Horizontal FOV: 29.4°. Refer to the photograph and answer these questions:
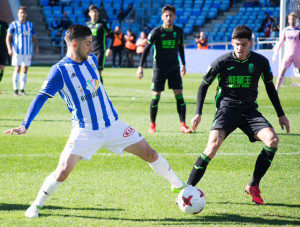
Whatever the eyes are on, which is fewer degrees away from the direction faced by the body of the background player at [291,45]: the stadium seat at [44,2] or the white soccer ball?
the white soccer ball

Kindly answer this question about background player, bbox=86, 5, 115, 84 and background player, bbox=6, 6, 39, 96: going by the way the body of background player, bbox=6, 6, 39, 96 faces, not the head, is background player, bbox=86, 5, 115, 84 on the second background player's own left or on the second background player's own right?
on the second background player's own left

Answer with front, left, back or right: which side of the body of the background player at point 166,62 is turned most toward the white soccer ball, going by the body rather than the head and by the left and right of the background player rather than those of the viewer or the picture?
front

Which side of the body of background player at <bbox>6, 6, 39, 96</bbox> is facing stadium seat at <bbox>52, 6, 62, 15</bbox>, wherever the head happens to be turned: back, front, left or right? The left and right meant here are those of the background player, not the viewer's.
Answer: back

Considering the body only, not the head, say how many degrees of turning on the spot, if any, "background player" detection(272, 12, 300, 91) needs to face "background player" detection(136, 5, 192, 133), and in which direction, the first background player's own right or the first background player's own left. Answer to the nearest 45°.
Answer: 0° — they already face them

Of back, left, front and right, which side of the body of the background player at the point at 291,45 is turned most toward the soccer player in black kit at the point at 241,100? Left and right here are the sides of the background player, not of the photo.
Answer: front
